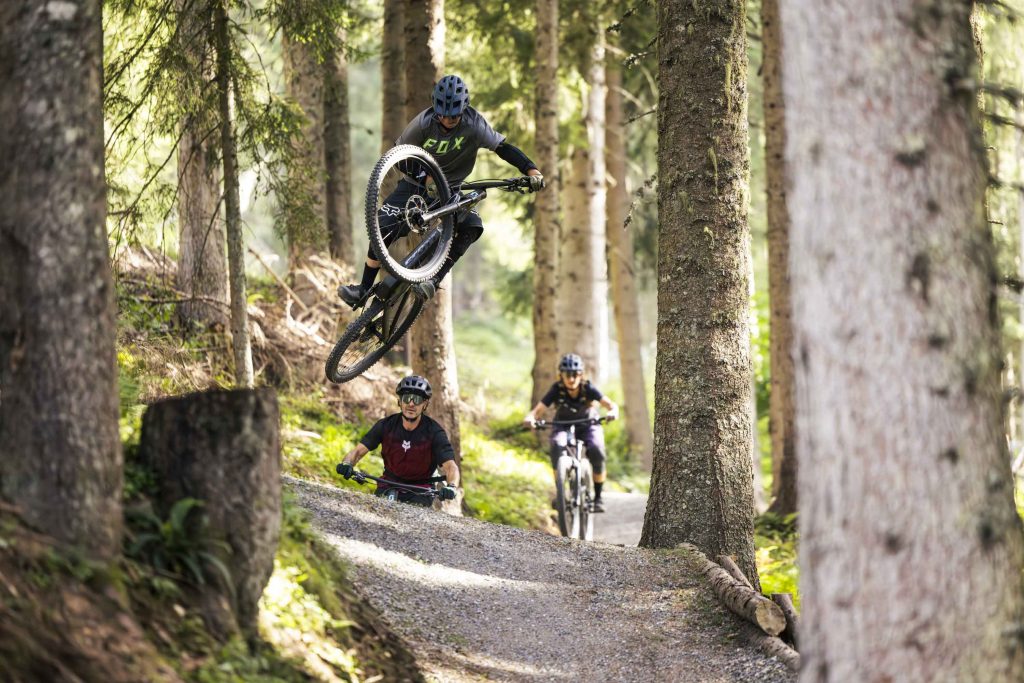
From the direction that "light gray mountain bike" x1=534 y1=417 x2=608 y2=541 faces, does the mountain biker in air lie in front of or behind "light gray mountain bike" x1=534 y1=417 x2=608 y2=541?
in front

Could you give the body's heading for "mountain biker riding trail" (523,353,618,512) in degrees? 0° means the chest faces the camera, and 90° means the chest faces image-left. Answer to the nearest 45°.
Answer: approximately 0°

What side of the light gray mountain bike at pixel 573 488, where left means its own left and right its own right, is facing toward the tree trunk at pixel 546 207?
back

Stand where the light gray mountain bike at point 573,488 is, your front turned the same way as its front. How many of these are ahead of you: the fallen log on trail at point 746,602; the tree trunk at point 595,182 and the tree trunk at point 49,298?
2

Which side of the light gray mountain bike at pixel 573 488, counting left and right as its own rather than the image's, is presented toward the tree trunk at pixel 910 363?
front

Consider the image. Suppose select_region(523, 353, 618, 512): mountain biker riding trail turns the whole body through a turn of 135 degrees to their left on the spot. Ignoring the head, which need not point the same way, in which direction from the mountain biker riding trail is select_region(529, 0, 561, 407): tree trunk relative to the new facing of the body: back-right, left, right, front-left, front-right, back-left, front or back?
front-left

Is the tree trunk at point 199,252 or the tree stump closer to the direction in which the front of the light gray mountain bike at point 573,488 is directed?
the tree stump

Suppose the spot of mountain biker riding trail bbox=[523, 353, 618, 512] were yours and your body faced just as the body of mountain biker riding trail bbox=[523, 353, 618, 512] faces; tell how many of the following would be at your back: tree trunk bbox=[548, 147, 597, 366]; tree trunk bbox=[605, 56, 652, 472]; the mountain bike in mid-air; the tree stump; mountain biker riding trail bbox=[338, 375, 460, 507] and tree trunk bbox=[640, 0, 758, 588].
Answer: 2

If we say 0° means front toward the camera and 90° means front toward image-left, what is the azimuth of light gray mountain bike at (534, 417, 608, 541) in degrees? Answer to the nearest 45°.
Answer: approximately 0°

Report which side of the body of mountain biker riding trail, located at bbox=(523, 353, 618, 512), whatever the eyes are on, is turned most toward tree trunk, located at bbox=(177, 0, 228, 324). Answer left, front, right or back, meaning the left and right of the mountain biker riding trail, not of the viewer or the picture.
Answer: right
